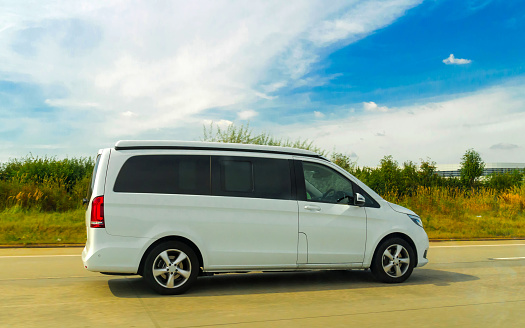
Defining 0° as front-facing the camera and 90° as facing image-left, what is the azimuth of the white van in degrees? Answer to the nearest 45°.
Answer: approximately 270°
